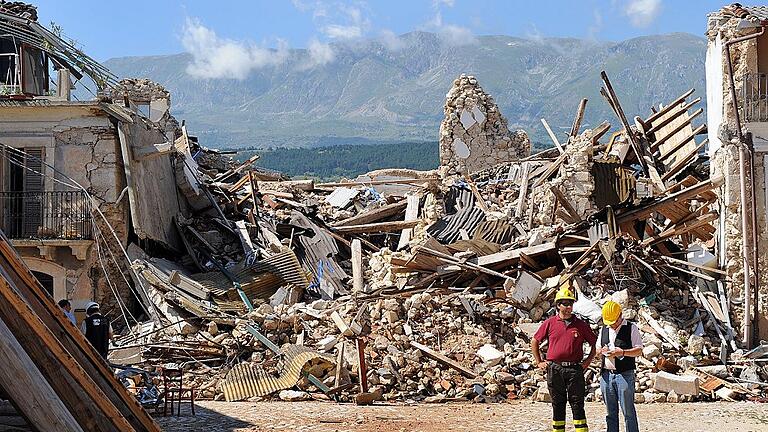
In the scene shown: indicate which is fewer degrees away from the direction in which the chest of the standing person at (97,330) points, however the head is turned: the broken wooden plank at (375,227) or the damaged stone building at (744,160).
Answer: the broken wooden plank

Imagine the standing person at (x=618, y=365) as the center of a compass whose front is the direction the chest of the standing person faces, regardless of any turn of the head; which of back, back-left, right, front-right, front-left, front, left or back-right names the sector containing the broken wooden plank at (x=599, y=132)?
back-right

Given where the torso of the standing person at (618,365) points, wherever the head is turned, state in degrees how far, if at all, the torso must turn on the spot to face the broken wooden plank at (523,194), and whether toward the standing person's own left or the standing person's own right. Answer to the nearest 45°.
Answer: approximately 135° to the standing person's own right

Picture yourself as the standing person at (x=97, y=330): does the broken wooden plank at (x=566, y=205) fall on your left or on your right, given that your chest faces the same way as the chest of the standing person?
on your right

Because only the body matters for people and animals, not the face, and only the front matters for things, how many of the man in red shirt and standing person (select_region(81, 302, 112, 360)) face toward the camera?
1

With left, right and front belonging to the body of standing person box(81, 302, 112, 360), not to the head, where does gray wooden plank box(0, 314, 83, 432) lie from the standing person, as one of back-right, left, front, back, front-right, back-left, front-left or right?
back

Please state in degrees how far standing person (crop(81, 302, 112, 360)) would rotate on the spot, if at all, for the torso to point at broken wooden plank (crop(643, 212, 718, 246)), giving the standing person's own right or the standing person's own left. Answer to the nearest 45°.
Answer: approximately 90° to the standing person's own right

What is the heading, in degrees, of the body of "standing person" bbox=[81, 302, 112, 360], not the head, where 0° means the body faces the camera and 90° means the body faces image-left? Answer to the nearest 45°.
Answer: approximately 180°

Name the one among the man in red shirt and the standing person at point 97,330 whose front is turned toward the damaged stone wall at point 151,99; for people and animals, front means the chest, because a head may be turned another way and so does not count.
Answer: the standing person

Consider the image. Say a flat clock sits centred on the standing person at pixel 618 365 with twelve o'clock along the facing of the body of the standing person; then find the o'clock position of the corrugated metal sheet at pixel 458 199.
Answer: The corrugated metal sheet is roughly at 4 o'clock from the standing person.

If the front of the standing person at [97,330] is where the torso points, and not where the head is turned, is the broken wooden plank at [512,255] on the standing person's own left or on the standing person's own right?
on the standing person's own right

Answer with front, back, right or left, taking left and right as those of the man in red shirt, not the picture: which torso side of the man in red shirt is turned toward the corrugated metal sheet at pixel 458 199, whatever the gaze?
back

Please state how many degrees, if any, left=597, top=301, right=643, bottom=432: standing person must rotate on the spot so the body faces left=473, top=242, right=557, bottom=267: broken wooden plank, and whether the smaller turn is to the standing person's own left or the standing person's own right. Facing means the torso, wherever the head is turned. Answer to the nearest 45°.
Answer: approximately 135° to the standing person's own right

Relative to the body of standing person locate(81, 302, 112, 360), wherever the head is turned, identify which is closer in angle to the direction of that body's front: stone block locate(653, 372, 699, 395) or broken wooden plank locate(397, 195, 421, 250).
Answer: the broken wooden plank
